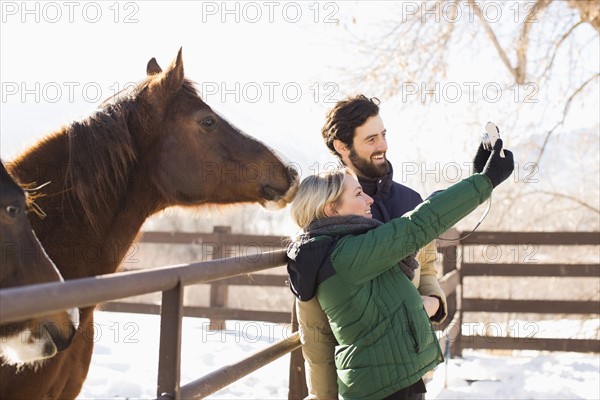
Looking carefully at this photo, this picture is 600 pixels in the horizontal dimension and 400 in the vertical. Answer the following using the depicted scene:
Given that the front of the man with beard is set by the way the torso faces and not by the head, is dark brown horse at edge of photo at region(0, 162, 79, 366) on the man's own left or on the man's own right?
on the man's own right

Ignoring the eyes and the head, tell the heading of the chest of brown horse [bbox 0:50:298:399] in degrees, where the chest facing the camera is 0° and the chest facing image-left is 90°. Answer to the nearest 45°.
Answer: approximately 270°

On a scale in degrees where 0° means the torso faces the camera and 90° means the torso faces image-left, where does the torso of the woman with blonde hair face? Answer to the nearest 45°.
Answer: approximately 270°

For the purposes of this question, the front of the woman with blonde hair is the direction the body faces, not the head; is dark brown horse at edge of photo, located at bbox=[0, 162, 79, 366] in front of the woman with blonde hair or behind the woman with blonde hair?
behind

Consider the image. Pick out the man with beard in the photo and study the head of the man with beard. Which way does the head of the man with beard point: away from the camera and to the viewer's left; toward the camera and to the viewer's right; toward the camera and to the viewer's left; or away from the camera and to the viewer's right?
toward the camera and to the viewer's right

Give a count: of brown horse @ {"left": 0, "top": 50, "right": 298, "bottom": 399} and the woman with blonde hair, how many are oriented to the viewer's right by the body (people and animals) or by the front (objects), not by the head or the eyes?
2

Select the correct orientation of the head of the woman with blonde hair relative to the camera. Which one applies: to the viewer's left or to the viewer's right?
to the viewer's right

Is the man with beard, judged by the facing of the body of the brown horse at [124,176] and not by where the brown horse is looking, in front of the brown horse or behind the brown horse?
in front

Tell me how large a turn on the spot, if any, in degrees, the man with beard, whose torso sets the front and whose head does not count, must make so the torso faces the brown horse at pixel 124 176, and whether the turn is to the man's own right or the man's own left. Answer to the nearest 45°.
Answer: approximately 135° to the man's own right

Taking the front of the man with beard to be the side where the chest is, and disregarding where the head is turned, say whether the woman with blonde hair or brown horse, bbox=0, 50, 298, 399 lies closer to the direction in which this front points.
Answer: the woman with blonde hair
